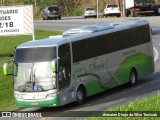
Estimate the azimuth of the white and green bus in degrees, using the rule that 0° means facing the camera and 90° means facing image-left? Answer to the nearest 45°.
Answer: approximately 45°

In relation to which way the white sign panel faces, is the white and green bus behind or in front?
in front

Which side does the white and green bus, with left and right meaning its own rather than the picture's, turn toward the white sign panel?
right
